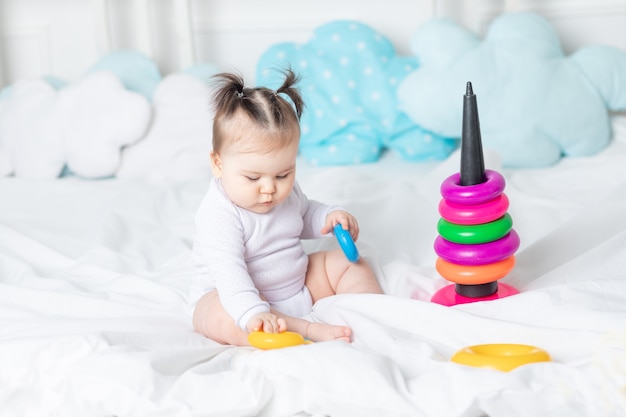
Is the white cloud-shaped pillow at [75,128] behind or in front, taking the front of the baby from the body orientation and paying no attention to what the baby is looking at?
behind

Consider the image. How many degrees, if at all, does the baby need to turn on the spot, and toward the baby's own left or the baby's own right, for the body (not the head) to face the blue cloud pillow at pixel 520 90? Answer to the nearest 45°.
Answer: approximately 90° to the baby's own left

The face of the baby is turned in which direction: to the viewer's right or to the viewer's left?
to the viewer's right

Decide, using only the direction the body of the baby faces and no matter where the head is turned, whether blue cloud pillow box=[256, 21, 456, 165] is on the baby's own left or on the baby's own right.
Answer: on the baby's own left

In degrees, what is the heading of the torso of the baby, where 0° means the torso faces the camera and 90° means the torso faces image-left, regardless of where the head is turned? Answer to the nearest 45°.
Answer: approximately 315°

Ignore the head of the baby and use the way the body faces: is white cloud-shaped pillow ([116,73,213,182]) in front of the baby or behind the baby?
behind
